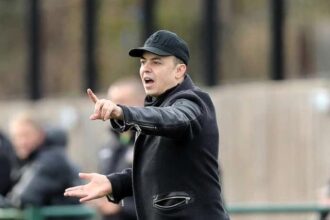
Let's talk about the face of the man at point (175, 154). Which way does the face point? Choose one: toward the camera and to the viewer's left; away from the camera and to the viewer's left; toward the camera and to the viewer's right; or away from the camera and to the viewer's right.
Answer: toward the camera and to the viewer's left

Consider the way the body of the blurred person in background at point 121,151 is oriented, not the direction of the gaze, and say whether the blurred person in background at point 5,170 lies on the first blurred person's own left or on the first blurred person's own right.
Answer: on the first blurred person's own right

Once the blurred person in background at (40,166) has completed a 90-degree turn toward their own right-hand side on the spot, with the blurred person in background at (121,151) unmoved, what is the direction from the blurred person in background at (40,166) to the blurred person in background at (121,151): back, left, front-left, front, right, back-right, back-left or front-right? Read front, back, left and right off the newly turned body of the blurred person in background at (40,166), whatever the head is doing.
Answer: back

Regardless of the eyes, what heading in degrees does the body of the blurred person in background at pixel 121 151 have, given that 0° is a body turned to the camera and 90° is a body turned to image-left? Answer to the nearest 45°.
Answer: approximately 45°

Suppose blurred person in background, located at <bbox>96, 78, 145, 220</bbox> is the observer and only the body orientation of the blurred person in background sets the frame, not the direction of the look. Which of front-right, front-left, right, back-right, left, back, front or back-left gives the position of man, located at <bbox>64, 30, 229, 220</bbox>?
front-left
